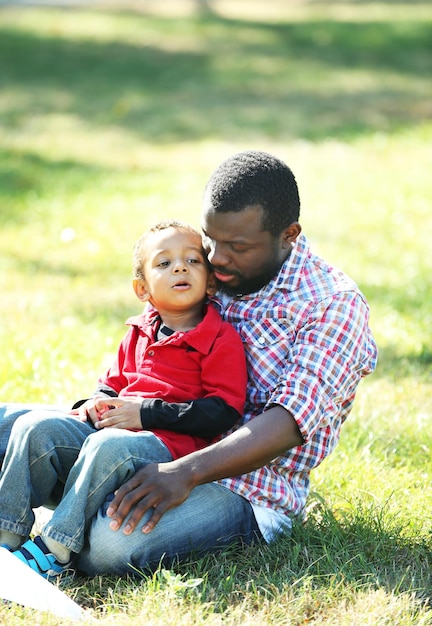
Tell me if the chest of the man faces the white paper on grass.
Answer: yes

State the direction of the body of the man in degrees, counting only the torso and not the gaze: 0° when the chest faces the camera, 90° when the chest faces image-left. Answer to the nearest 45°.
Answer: approximately 45°
